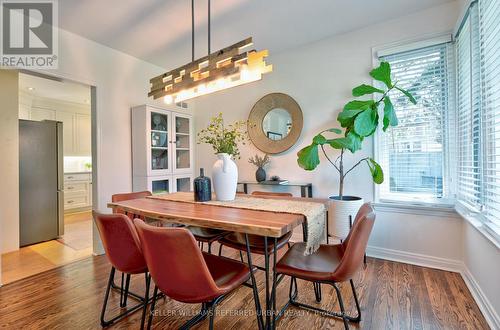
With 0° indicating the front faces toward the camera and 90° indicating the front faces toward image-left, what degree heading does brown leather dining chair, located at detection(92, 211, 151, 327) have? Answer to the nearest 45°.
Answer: approximately 225°

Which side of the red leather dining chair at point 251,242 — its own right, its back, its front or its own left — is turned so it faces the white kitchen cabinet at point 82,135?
right

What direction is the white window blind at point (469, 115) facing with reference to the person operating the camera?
facing to the left of the viewer

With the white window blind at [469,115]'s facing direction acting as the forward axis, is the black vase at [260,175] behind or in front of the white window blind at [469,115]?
in front

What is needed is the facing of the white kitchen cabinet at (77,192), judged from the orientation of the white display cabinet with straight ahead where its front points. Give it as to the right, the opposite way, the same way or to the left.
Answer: the same way

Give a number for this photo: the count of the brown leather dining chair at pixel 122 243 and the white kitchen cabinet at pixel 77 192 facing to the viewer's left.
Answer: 0

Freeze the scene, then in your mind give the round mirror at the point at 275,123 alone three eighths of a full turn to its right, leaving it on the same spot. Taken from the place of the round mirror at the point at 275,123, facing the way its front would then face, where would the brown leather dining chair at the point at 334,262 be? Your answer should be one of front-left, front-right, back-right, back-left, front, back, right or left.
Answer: back

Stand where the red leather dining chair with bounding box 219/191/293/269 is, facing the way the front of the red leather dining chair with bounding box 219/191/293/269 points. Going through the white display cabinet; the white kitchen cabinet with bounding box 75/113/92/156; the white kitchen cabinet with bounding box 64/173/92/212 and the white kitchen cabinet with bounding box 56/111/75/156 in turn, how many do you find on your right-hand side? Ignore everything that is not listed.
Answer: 4

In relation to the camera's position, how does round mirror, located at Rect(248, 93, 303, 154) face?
facing the viewer and to the left of the viewer

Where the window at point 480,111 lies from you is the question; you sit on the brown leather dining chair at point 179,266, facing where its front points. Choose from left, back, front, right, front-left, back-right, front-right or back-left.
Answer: front-right

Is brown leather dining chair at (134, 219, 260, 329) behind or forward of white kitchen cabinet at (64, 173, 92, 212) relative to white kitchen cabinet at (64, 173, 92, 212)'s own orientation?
forward

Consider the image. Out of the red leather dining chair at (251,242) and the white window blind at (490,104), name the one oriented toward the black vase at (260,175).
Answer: the white window blind

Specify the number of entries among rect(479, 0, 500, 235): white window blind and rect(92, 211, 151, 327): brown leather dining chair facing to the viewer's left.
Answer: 1

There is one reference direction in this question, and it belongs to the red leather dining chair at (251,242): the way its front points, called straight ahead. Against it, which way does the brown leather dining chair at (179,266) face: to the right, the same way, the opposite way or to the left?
the opposite way

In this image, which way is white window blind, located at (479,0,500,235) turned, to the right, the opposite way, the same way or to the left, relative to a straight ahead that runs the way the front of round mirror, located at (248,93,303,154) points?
to the right

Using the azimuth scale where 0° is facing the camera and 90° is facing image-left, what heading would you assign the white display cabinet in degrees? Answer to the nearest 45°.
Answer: approximately 315°

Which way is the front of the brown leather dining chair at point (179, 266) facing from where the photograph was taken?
facing away from the viewer and to the right of the viewer

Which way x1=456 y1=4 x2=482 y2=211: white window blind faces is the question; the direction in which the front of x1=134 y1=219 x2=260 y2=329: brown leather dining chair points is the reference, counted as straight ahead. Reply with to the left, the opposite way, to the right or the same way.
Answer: to the left
